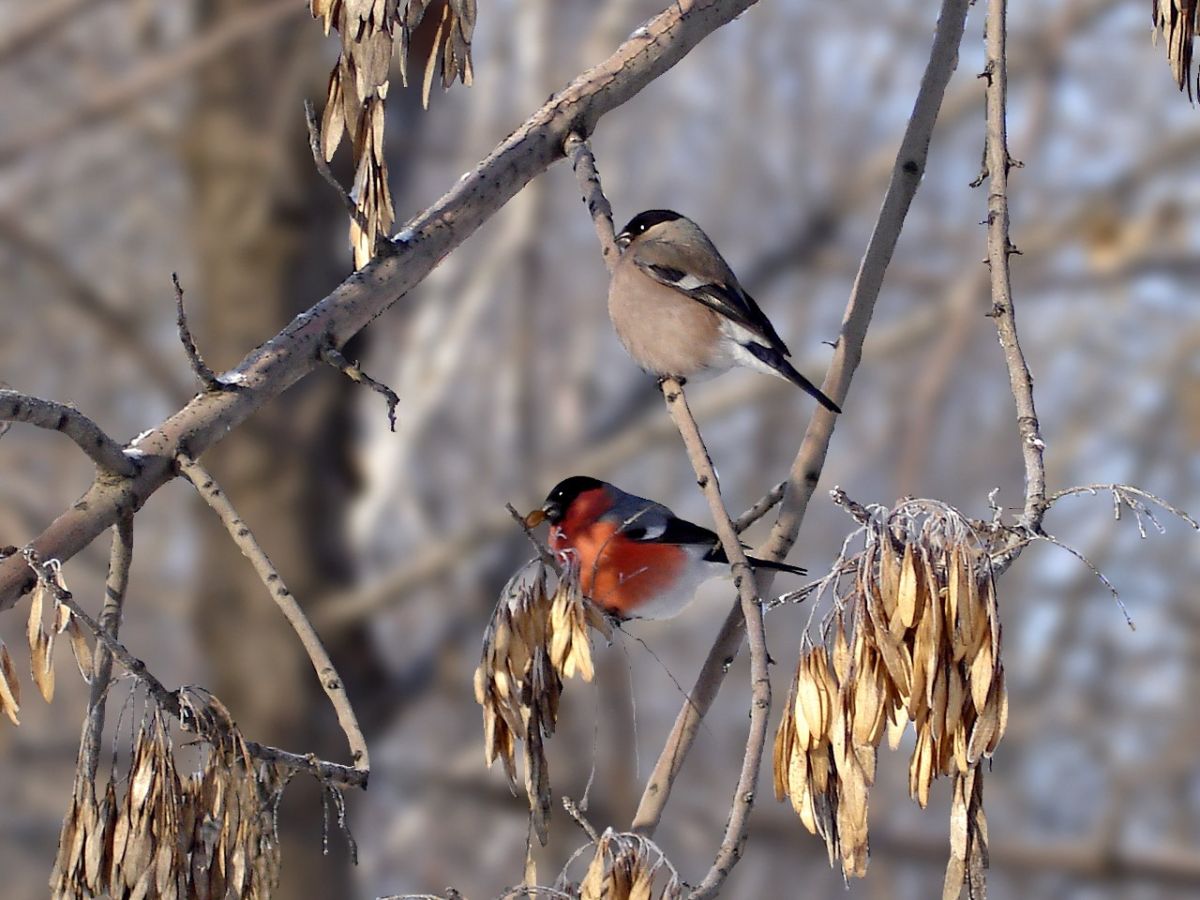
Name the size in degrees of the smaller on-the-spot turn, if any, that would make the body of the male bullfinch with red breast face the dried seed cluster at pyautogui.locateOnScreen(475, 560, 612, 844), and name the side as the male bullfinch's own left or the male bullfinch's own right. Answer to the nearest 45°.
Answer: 0° — it already faces it

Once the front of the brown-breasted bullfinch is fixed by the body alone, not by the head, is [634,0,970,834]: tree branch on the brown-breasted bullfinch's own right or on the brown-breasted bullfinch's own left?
on the brown-breasted bullfinch's own left

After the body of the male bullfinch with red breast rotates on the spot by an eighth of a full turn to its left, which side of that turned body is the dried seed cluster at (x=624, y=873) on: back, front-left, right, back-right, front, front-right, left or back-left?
front-left

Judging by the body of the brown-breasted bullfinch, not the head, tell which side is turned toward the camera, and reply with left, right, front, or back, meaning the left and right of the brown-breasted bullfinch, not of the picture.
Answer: left

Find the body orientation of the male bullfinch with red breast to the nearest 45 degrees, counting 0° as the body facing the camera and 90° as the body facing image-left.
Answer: approximately 90°

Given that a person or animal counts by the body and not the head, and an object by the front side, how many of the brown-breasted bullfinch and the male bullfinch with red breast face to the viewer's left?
2
